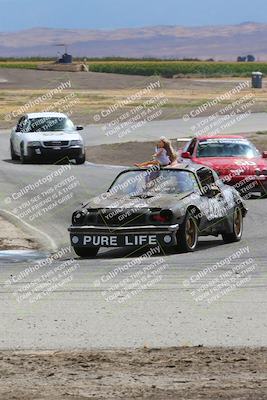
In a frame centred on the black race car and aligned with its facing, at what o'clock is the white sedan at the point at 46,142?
The white sedan is roughly at 4 o'clock from the black race car.

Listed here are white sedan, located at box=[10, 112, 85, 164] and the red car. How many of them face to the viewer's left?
0

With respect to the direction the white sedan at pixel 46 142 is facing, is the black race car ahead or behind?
ahead

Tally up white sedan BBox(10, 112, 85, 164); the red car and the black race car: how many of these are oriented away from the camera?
0

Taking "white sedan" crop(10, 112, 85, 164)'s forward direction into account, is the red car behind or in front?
in front

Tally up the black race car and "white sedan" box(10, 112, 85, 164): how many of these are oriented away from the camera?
0

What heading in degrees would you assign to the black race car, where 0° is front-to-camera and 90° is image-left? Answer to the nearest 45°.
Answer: approximately 45°

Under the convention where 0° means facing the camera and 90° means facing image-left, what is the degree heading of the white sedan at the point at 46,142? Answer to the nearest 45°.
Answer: approximately 315°
